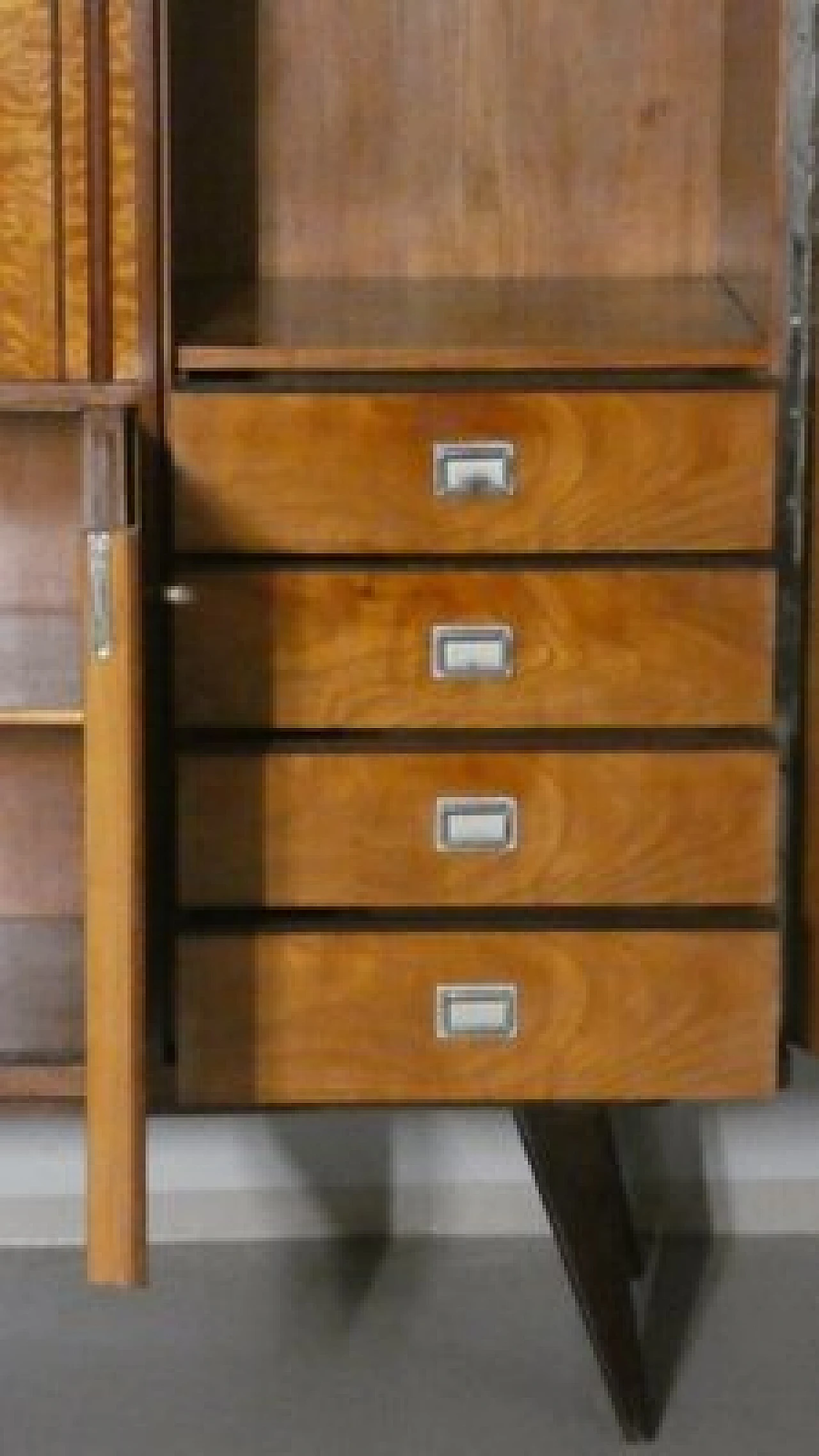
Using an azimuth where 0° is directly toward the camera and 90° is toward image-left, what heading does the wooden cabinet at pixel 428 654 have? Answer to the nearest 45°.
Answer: approximately 0°
